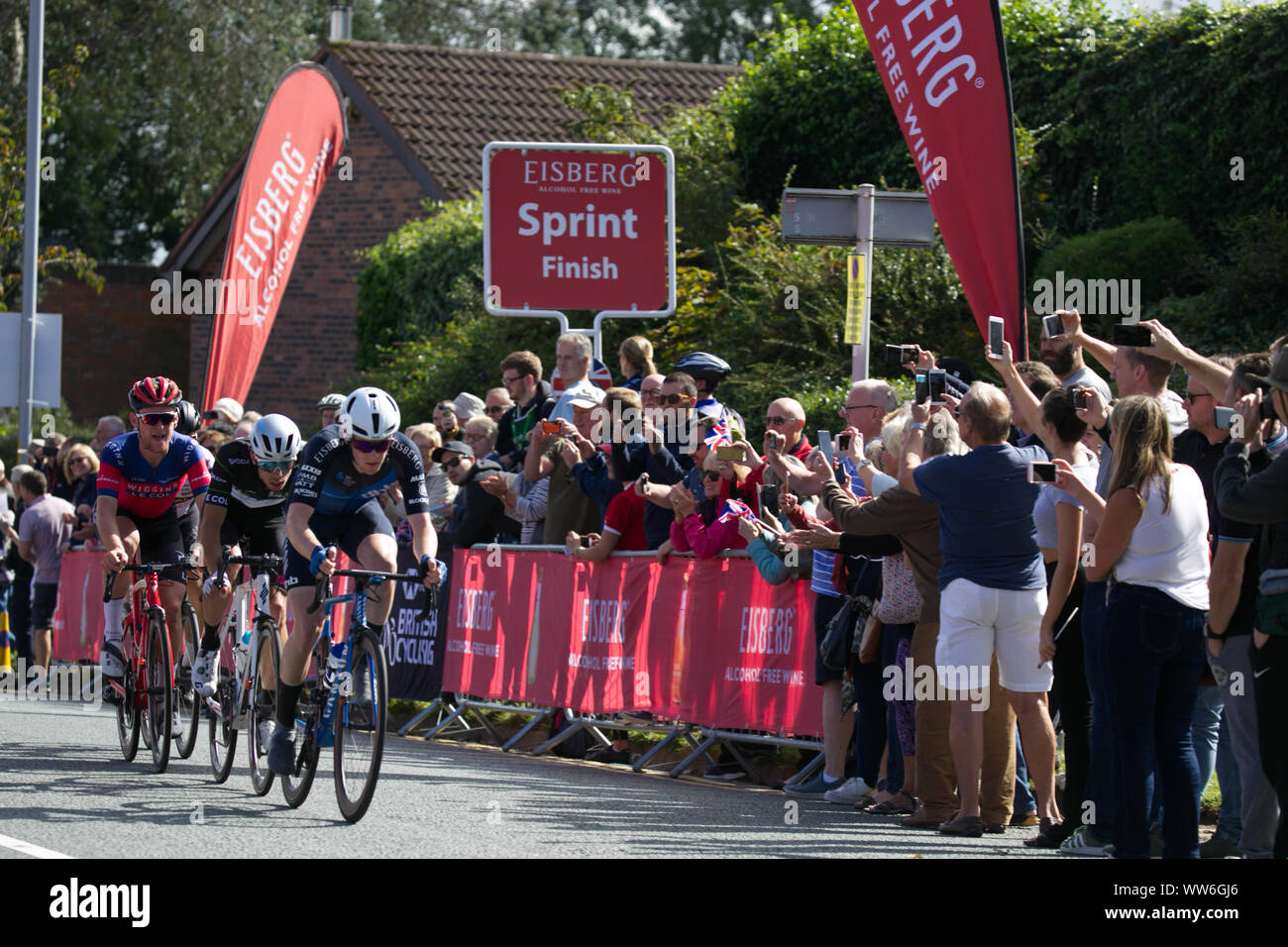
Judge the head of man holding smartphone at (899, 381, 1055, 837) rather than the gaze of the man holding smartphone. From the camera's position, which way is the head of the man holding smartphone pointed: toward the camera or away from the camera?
away from the camera

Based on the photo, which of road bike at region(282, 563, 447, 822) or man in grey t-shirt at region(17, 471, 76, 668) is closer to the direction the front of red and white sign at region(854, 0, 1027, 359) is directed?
the road bike

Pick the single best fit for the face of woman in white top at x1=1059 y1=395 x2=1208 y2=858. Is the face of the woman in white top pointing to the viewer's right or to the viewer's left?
to the viewer's left

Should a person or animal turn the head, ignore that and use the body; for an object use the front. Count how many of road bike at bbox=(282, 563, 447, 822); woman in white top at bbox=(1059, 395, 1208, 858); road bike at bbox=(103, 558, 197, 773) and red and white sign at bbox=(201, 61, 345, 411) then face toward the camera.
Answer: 3

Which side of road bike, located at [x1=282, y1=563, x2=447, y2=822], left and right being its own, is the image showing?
front

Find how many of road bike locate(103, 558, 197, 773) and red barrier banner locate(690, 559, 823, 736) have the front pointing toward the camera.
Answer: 2

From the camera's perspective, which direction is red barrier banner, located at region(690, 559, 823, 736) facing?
toward the camera

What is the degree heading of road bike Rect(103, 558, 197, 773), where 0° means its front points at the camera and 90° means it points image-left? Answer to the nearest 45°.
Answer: approximately 0°

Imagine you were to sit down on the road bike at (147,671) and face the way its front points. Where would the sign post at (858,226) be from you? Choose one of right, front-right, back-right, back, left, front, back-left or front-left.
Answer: left
